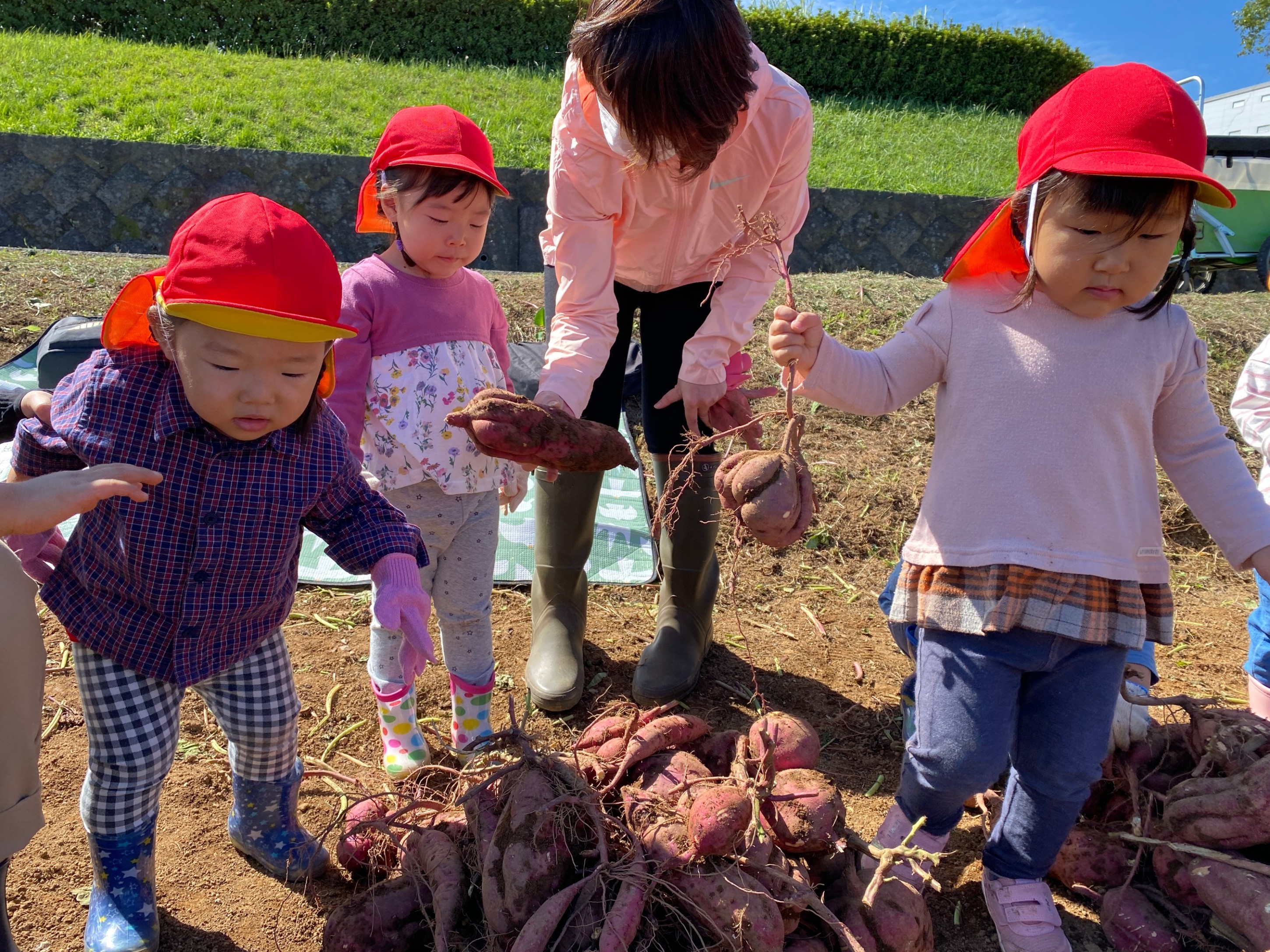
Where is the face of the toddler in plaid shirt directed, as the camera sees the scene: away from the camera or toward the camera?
toward the camera

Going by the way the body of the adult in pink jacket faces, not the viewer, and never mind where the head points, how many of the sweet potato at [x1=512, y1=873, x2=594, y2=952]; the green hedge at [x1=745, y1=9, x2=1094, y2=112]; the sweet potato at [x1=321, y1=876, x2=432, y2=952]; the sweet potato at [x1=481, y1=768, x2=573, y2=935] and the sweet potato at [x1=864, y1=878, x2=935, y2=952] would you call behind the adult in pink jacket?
1

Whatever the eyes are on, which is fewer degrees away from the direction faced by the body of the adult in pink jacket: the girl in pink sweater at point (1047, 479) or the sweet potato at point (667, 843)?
the sweet potato

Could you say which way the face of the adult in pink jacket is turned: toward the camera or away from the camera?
toward the camera

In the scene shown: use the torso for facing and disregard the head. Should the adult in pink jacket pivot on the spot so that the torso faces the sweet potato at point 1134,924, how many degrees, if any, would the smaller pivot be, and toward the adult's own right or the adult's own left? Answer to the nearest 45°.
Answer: approximately 45° to the adult's own left

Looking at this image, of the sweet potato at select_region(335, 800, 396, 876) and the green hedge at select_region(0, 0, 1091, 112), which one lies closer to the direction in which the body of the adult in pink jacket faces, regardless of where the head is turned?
the sweet potato

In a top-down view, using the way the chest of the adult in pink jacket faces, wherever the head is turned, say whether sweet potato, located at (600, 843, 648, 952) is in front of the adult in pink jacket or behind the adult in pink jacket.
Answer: in front

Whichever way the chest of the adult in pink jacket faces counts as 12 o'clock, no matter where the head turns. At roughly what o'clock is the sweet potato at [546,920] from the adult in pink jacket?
The sweet potato is roughly at 12 o'clock from the adult in pink jacket.

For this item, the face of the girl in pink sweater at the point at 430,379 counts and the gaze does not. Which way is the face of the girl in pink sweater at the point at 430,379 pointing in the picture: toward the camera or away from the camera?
toward the camera

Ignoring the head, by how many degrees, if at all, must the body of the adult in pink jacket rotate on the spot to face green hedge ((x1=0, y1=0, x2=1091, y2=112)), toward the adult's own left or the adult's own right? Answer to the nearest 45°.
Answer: approximately 180°

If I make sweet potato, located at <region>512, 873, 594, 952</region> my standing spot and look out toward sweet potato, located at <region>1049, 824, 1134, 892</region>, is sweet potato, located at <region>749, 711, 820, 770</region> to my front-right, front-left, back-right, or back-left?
front-left

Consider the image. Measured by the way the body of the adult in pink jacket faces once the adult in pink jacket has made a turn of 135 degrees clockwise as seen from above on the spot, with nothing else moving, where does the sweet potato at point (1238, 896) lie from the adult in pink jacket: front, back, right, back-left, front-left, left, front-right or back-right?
back

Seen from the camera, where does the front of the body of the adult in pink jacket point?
toward the camera

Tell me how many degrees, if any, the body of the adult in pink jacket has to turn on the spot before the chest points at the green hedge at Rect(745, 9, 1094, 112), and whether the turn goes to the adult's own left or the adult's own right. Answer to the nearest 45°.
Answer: approximately 180°

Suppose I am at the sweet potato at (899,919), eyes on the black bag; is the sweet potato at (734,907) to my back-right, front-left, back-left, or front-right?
front-left

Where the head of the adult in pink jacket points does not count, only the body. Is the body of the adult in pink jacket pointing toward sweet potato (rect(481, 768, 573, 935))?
yes
